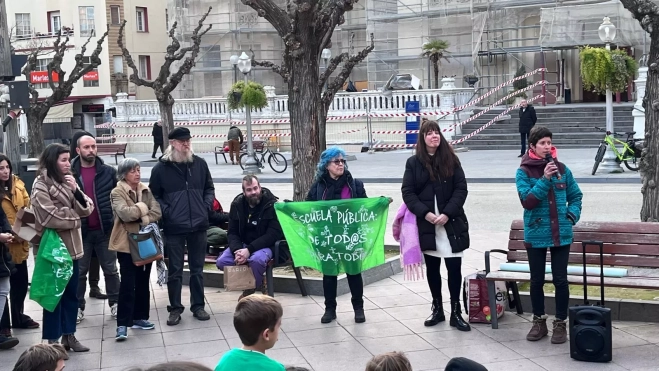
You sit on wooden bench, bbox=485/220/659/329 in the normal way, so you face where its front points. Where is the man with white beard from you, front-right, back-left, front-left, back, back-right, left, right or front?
right

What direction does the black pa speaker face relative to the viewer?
toward the camera

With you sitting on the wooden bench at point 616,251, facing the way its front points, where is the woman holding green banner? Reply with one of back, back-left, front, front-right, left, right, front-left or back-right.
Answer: right

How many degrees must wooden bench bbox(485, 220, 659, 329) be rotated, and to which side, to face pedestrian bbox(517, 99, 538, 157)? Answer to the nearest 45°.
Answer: approximately 180°

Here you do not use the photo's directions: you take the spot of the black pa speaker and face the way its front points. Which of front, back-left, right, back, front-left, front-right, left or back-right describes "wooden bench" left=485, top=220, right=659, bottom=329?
back

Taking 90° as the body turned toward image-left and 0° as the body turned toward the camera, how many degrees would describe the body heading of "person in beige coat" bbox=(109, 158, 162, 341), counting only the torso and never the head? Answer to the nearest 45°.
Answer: approximately 315°

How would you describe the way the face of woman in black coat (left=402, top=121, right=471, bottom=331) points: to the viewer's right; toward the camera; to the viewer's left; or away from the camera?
toward the camera

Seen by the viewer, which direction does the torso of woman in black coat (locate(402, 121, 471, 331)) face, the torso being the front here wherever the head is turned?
toward the camera

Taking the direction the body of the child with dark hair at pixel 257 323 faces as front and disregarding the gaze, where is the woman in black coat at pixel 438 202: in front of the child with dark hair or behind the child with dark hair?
in front

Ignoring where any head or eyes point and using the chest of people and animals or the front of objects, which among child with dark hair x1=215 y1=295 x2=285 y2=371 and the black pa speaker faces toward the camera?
the black pa speaker

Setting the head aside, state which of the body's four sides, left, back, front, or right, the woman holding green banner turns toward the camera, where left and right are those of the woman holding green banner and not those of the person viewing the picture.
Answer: front

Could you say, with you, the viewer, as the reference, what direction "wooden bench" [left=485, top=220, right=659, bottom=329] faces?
facing the viewer

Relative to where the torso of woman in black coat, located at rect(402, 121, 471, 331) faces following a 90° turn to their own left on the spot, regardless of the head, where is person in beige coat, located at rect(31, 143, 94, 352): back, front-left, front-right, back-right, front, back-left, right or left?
back

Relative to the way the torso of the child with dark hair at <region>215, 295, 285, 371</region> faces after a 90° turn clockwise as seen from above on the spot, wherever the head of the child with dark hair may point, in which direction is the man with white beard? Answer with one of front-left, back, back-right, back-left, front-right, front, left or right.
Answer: back-left

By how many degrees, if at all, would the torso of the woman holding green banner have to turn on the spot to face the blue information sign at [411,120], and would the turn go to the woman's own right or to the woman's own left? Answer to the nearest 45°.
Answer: approximately 180°

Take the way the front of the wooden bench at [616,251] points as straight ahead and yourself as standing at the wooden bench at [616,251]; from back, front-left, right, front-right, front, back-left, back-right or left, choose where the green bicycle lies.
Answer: back

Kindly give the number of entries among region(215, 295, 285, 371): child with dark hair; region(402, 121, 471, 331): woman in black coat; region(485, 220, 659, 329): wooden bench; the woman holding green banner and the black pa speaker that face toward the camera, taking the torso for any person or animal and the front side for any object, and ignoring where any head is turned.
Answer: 4

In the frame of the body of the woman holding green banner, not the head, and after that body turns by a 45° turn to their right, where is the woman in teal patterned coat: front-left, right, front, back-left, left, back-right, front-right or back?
left

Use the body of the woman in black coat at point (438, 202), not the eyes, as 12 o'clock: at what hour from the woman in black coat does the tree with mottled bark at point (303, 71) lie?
The tree with mottled bark is roughly at 5 o'clock from the woman in black coat.

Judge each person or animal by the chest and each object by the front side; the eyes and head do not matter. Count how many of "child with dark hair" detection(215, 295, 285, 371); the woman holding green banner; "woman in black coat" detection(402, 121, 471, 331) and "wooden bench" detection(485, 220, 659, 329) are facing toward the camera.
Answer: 3

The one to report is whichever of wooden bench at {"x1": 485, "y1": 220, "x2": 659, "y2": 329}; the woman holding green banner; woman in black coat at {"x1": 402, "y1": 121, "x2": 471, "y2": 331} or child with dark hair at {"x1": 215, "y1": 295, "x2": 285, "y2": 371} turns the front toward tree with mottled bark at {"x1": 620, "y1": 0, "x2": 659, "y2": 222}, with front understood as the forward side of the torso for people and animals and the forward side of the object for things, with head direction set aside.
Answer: the child with dark hair
